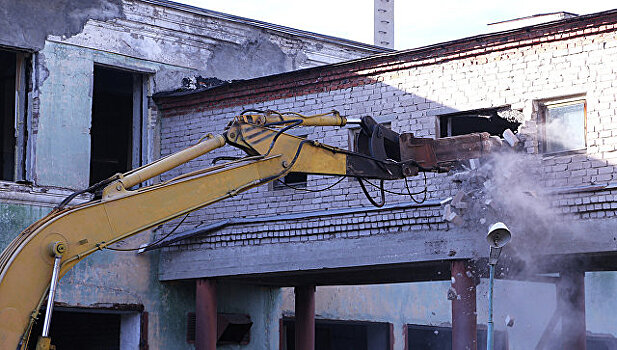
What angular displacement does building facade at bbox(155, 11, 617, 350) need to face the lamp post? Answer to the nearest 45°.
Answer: approximately 45° to its left

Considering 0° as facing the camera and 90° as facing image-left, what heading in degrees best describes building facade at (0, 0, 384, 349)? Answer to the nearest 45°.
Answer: approximately 315°

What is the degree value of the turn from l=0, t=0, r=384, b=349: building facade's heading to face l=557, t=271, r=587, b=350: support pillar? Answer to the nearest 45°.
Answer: approximately 45° to its left

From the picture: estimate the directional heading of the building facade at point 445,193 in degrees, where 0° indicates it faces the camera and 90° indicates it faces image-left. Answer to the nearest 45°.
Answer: approximately 45°
